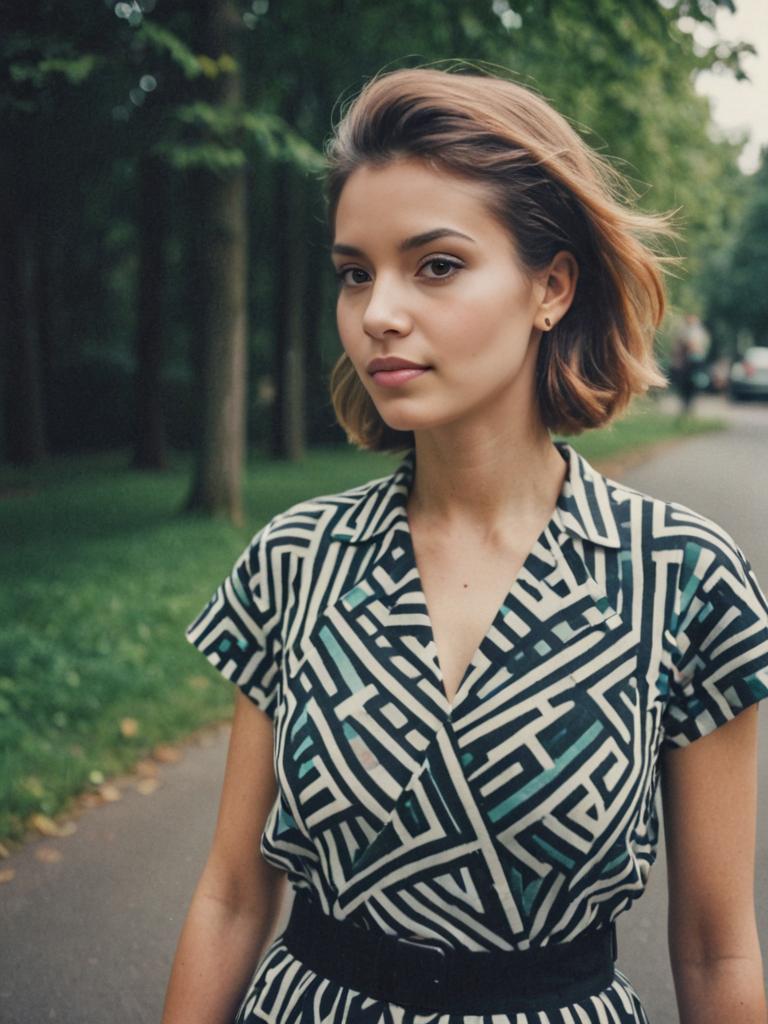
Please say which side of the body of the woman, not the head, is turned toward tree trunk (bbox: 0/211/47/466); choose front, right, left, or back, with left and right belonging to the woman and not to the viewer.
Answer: back

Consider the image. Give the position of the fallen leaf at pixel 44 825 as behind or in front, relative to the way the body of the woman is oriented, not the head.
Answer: behind

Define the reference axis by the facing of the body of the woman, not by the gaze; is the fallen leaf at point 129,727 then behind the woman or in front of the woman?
behind

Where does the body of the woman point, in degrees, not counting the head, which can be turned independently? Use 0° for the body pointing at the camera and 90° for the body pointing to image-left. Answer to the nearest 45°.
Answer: approximately 0°

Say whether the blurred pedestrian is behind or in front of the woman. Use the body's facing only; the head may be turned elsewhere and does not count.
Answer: behind

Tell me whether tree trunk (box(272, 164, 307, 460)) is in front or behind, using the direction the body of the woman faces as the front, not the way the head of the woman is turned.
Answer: behind

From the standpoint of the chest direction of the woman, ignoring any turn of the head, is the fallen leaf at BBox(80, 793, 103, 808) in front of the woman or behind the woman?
behind
